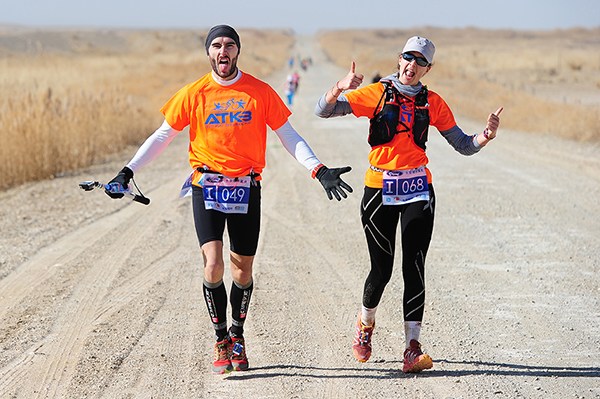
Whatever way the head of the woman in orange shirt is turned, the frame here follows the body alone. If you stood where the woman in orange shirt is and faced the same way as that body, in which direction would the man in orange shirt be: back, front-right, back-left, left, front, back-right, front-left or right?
right

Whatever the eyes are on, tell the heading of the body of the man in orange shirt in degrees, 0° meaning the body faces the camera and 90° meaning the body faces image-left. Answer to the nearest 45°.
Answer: approximately 0°

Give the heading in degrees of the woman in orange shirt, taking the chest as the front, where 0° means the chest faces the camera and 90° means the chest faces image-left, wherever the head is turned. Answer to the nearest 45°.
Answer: approximately 0°

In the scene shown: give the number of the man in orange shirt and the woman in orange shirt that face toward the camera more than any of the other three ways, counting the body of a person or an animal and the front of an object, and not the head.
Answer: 2

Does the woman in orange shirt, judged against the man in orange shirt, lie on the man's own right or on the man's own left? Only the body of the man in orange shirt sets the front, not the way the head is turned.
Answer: on the man's own left
